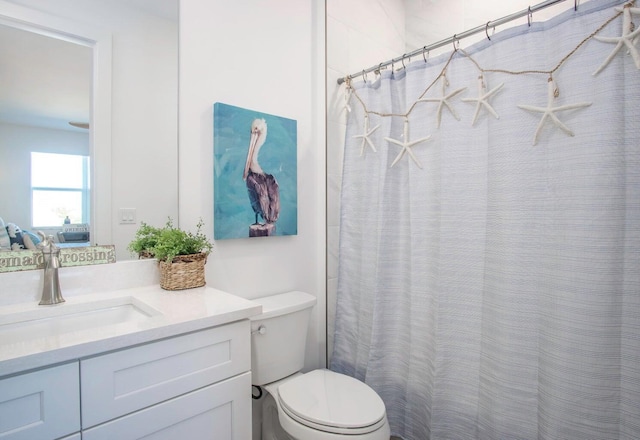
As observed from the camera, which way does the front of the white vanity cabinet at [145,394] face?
facing the viewer and to the right of the viewer

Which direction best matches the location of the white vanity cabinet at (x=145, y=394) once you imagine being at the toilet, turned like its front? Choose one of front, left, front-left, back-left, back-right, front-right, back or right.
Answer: right

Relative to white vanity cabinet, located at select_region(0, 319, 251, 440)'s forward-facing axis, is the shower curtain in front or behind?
in front

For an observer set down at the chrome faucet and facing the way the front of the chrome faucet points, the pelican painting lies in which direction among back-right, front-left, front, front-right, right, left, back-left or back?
front-left

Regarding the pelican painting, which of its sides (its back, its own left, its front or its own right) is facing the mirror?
right

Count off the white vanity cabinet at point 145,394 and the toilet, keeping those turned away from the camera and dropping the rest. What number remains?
0

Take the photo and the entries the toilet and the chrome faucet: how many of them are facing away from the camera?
0
